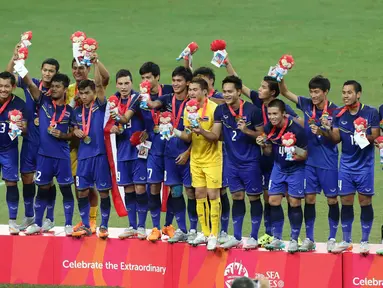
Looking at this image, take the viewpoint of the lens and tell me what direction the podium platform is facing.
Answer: facing the viewer

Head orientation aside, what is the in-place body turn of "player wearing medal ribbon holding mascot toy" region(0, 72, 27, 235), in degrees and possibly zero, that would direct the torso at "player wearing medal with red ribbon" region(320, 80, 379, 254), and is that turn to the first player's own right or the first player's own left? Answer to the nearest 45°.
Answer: approximately 45° to the first player's own left

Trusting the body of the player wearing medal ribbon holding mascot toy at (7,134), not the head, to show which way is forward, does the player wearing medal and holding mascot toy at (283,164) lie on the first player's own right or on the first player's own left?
on the first player's own left

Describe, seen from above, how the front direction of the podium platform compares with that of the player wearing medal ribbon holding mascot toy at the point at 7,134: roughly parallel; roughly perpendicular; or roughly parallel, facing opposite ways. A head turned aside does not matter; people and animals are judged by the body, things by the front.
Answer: roughly parallel

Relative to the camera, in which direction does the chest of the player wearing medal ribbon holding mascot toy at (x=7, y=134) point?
toward the camera

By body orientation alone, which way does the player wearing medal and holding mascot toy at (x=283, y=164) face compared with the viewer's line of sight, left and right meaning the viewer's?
facing the viewer and to the left of the viewer

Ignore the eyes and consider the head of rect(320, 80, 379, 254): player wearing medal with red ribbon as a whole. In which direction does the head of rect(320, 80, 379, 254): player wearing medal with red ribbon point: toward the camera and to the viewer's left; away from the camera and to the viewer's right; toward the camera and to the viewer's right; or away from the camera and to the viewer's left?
toward the camera and to the viewer's left

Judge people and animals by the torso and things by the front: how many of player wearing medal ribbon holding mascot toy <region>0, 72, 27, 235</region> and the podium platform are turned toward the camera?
2
